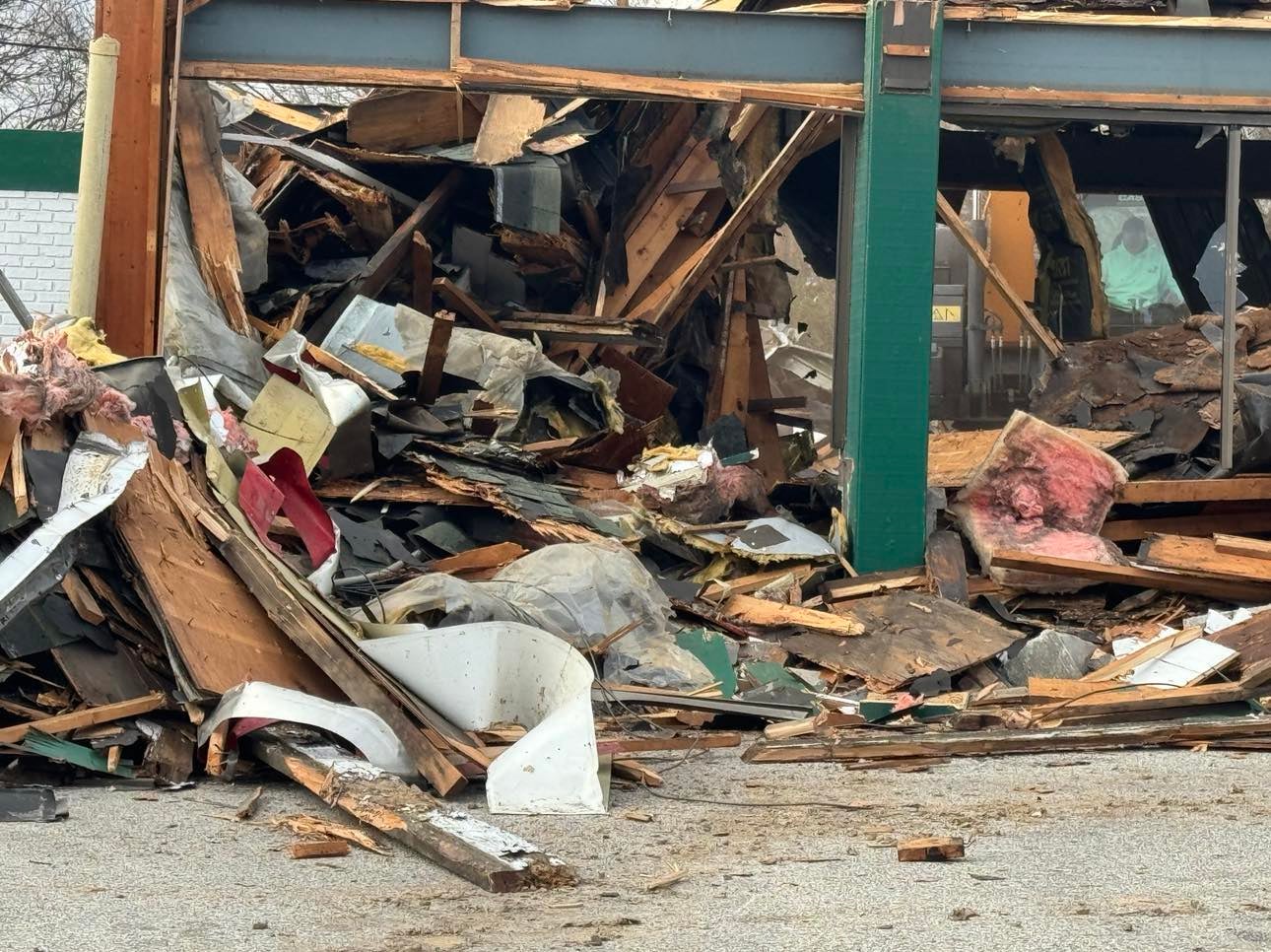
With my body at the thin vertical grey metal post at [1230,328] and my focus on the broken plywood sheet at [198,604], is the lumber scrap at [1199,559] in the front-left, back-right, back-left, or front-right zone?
front-left

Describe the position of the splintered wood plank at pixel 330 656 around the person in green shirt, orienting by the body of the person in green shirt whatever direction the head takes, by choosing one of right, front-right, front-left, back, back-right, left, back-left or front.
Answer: front

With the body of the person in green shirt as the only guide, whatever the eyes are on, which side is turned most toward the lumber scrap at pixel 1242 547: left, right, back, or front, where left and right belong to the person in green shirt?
front

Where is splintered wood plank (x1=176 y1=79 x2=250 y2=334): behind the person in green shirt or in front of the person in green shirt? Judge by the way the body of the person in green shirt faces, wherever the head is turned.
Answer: in front

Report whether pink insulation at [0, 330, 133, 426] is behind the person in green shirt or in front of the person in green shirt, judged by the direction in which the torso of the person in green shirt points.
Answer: in front

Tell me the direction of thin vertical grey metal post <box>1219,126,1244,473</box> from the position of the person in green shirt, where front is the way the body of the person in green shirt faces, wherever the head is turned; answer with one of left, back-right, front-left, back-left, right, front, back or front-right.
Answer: front

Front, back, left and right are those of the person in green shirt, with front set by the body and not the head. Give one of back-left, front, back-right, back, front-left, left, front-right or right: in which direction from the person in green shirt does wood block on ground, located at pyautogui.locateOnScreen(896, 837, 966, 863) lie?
front

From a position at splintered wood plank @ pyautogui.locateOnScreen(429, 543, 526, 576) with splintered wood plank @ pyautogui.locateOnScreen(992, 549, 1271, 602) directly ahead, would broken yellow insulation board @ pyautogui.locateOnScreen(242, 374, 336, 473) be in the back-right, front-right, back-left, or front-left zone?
back-left

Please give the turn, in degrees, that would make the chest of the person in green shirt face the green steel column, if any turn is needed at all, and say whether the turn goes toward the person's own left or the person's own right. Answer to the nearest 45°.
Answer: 0° — they already face it

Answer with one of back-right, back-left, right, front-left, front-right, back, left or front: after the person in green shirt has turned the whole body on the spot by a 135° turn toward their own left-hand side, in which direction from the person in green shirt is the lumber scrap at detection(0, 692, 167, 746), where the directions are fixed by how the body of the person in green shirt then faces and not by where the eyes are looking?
back-right

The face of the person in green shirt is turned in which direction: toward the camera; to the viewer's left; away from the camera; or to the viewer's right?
toward the camera

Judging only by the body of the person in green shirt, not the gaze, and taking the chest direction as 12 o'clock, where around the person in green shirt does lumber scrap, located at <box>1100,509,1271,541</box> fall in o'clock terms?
The lumber scrap is roughly at 12 o'clock from the person in green shirt.

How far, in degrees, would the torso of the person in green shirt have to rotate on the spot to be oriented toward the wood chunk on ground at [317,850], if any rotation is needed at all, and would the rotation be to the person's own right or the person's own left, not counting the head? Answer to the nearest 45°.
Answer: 0° — they already face it

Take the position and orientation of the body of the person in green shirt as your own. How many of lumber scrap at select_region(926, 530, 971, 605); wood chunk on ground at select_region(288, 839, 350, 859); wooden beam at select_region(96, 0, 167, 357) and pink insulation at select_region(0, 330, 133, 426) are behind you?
0

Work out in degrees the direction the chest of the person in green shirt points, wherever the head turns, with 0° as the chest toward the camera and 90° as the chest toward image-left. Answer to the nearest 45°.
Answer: approximately 0°
